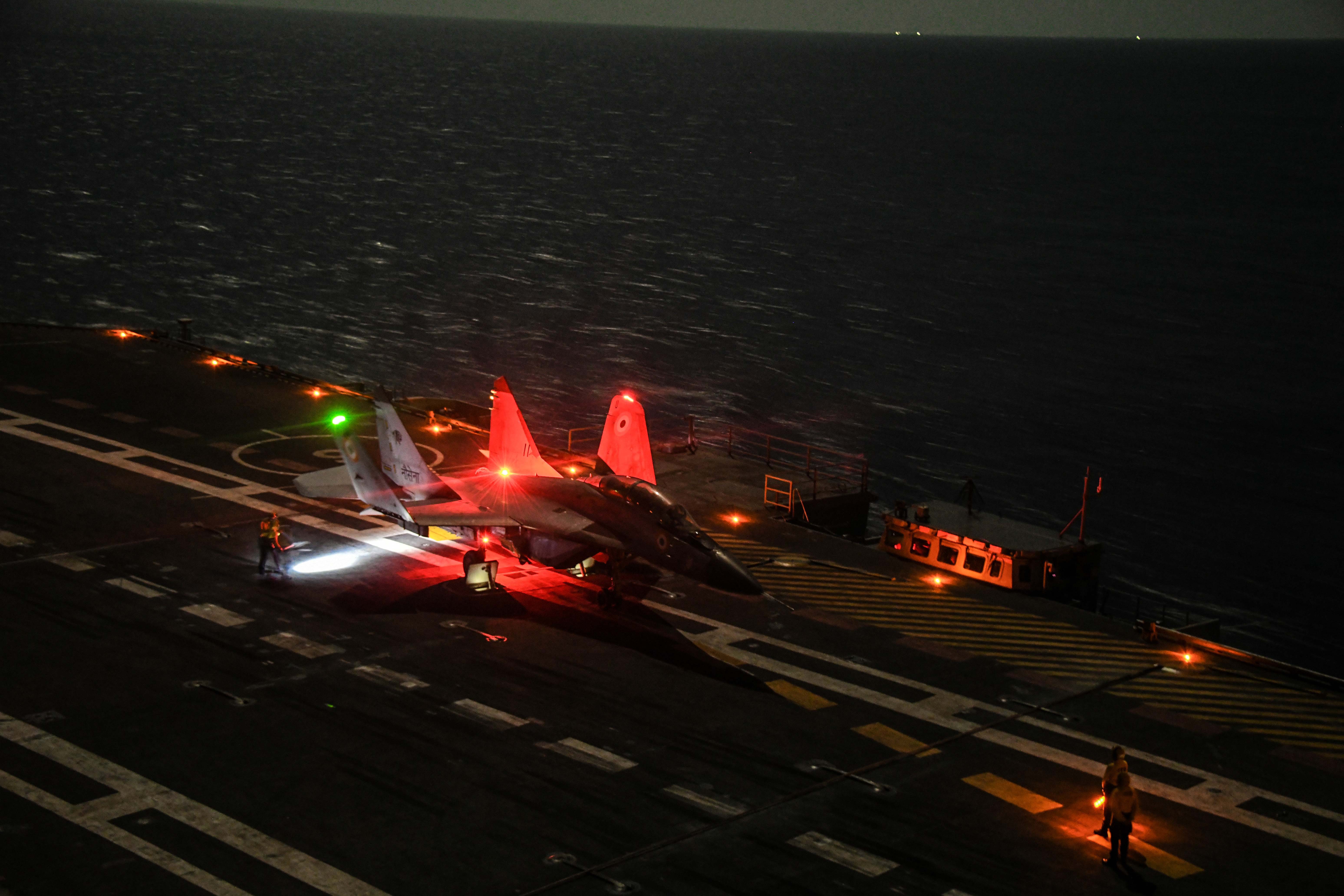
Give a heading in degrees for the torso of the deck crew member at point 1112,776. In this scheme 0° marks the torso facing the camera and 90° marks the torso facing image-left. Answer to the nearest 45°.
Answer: approximately 90°

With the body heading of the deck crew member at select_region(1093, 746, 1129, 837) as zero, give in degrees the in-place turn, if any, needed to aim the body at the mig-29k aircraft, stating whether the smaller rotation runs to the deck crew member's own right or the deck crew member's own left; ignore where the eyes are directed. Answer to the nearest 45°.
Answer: approximately 45° to the deck crew member's own right

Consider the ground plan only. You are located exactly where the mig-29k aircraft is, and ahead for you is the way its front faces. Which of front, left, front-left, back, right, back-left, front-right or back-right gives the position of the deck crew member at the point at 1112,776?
front

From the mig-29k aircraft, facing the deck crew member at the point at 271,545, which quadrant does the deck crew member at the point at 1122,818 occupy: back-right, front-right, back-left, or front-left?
back-left

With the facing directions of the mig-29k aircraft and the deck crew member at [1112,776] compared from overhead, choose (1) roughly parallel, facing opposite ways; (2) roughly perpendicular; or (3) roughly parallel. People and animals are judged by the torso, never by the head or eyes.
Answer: roughly parallel, facing opposite ways

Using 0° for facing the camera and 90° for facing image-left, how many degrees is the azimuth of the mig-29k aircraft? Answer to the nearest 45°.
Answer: approximately 315°

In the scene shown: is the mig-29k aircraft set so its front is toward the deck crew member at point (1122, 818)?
yes

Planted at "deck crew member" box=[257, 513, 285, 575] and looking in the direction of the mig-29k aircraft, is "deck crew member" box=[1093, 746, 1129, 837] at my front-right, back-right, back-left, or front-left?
front-right

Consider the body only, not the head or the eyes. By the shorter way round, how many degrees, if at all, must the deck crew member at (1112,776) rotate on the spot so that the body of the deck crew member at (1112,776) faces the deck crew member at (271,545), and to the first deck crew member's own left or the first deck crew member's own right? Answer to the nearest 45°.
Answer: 0° — they already face them

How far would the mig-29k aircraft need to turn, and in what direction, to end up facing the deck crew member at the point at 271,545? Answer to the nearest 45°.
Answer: approximately 135° to its right
